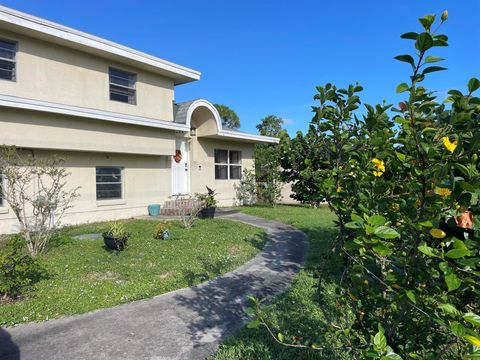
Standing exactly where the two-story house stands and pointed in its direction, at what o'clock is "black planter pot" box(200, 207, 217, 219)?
The black planter pot is roughly at 11 o'clock from the two-story house.

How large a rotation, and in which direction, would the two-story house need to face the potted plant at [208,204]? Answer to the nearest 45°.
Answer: approximately 45° to its left

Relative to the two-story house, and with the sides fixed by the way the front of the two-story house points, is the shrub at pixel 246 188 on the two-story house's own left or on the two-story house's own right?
on the two-story house's own left

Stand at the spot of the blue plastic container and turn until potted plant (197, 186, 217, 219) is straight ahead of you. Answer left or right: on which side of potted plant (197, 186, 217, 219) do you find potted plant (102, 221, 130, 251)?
right

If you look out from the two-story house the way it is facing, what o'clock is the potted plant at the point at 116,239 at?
The potted plant is roughly at 1 o'clock from the two-story house.

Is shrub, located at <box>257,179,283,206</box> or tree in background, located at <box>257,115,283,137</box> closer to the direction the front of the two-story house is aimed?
the shrub

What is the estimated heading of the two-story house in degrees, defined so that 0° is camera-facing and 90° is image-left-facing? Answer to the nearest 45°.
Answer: approximately 315°

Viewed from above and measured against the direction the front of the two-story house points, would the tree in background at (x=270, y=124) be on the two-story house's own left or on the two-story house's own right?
on the two-story house's own left

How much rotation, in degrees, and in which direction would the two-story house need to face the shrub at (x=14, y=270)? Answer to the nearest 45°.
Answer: approximately 45° to its right
